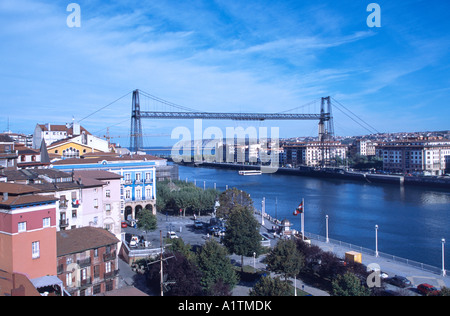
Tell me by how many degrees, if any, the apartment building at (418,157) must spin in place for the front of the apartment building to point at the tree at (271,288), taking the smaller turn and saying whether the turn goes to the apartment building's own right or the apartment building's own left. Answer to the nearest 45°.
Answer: approximately 45° to the apartment building's own left

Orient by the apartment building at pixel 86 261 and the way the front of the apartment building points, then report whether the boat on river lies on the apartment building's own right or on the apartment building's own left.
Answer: on the apartment building's own left

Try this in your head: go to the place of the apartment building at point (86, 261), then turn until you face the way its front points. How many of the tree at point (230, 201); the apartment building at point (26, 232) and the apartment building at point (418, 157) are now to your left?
2

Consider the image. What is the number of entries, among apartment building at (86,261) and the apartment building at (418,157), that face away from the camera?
0

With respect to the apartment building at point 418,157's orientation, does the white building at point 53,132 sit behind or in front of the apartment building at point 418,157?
in front

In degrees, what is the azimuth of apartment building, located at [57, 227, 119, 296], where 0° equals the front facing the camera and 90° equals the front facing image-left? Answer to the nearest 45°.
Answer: approximately 315°

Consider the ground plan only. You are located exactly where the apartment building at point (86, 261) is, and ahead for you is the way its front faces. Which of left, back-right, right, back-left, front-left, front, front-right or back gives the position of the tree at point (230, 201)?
left

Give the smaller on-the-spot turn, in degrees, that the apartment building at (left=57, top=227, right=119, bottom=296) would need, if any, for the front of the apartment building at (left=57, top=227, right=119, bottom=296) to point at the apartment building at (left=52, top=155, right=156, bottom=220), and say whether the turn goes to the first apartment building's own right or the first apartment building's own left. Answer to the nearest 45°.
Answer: approximately 135° to the first apartment building's own left

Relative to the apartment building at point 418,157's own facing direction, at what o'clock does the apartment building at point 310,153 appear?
the apartment building at point 310,153 is roughly at 3 o'clock from the apartment building at point 418,157.

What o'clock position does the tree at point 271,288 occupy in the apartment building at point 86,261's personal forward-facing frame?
The tree is roughly at 12 o'clock from the apartment building.
